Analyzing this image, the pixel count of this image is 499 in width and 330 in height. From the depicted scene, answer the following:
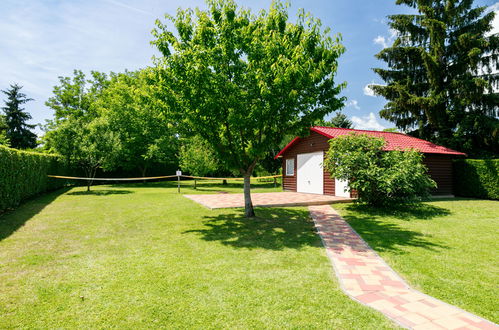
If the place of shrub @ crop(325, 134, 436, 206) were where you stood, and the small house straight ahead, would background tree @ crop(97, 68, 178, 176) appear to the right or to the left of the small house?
left

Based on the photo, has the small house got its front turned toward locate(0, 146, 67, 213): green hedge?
yes

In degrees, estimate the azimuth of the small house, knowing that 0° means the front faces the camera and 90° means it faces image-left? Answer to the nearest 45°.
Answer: approximately 45°

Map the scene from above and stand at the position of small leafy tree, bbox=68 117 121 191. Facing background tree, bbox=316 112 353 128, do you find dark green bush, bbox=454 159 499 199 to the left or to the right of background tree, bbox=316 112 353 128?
right

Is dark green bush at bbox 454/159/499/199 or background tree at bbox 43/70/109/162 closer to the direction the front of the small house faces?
the background tree

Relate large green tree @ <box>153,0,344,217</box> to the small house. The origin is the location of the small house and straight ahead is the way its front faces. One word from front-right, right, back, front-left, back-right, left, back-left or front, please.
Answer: front-left

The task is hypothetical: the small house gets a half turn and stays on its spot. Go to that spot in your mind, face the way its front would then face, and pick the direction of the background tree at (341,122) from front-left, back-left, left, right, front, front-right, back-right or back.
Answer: front-left

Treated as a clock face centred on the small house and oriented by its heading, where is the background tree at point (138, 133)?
The background tree is roughly at 2 o'clock from the small house.

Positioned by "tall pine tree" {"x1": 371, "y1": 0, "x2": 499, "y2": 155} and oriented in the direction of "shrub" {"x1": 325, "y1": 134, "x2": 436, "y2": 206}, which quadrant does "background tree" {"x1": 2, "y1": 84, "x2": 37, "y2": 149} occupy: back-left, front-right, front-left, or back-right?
front-right

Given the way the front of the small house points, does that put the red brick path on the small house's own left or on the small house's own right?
on the small house's own left

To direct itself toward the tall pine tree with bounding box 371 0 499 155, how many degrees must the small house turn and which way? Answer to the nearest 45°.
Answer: approximately 180°
